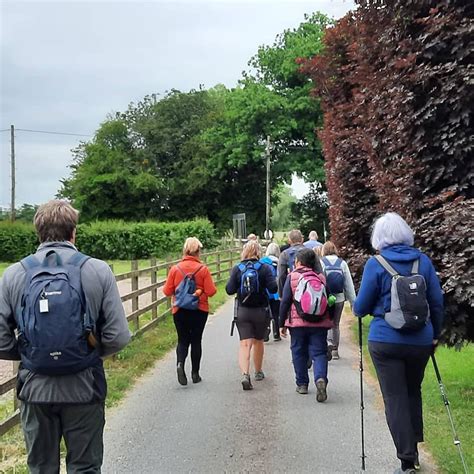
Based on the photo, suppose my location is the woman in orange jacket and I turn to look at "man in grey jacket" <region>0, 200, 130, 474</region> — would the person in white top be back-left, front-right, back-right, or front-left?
back-left

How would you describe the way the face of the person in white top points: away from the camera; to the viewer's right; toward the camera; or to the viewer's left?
away from the camera

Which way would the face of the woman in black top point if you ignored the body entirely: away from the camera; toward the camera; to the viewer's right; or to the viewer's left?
away from the camera

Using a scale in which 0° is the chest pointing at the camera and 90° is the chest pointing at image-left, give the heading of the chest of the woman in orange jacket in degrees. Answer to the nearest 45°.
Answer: approximately 180°

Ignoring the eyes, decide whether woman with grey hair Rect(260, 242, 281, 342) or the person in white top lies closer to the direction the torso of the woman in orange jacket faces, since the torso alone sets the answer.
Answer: the woman with grey hair

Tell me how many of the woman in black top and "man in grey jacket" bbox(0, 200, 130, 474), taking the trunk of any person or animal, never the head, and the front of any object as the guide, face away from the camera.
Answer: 2

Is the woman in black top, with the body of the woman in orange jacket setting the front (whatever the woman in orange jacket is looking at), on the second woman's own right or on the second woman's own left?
on the second woman's own right

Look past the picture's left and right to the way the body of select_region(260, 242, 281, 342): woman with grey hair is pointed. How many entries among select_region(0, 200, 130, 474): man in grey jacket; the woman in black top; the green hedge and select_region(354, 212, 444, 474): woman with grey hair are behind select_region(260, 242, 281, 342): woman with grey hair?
3

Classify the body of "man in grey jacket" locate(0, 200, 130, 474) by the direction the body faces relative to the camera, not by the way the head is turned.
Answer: away from the camera

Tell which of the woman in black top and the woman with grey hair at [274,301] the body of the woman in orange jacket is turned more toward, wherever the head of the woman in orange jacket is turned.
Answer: the woman with grey hair

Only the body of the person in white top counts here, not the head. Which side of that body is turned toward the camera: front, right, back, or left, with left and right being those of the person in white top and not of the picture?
back

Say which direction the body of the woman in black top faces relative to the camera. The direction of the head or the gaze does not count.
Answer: away from the camera
